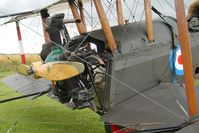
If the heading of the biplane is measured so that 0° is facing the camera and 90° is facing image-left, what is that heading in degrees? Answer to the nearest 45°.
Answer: approximately 45°
